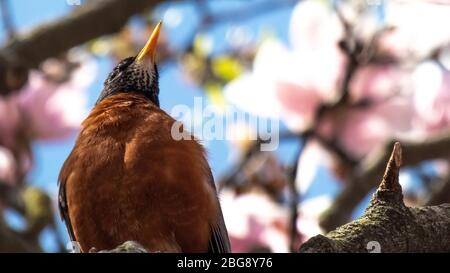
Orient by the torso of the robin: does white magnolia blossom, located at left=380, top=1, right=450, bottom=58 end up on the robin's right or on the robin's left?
on the robin's left

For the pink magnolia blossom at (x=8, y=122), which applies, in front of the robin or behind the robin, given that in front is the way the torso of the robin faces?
behind

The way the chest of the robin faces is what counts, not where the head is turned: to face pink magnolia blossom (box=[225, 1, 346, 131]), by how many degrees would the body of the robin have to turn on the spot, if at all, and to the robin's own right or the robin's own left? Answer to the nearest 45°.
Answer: approximately 135° to the robin's own left

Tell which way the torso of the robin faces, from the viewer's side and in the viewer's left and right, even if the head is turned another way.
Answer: facing the viewer

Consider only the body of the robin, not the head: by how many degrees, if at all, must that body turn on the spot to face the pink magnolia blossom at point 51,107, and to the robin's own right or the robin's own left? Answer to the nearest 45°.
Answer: approximately 180°

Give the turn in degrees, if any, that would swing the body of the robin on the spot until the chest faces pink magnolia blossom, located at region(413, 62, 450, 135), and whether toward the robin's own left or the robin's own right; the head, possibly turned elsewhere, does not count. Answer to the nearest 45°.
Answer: approximately 135° to the robin's own left
